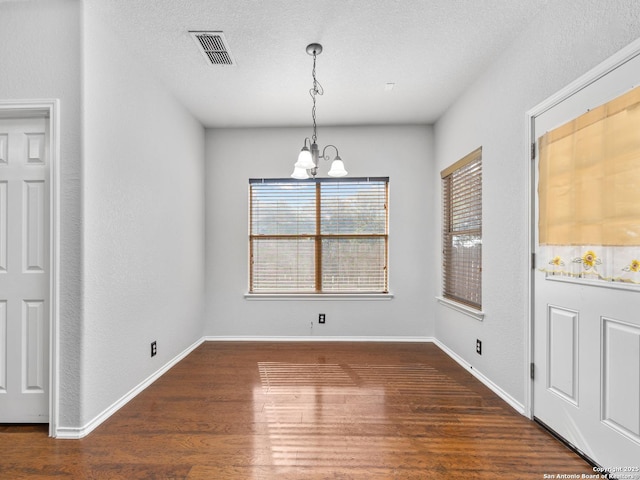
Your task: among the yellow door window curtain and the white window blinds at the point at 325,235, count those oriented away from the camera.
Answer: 0

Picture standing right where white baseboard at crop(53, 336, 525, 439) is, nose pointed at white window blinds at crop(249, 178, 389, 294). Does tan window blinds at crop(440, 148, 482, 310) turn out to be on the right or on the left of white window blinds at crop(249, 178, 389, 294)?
right

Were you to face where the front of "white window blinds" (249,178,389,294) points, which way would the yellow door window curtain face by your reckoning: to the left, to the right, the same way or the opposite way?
to the right

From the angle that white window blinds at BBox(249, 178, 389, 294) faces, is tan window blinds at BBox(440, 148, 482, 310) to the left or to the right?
on its left

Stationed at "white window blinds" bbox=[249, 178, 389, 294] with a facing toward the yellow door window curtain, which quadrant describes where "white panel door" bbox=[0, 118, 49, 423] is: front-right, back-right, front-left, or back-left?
front-right

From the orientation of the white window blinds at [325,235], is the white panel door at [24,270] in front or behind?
in front

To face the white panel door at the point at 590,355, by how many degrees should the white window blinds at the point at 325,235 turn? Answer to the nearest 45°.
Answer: approximately 45° to its left

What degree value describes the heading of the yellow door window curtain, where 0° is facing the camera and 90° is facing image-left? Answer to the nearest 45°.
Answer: approximately 45°

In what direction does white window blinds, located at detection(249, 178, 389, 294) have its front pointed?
toward the camera

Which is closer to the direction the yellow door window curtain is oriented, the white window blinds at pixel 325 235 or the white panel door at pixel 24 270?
the white panel door

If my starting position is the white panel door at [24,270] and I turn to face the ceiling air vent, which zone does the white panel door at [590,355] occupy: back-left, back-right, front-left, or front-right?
front-right

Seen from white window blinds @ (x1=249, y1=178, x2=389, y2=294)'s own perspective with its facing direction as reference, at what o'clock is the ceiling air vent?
The ceiling air vent is roughly at 1 o'clock from the white window blinds.

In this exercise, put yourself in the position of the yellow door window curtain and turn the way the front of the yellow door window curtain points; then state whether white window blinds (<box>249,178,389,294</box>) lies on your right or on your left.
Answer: on your right
